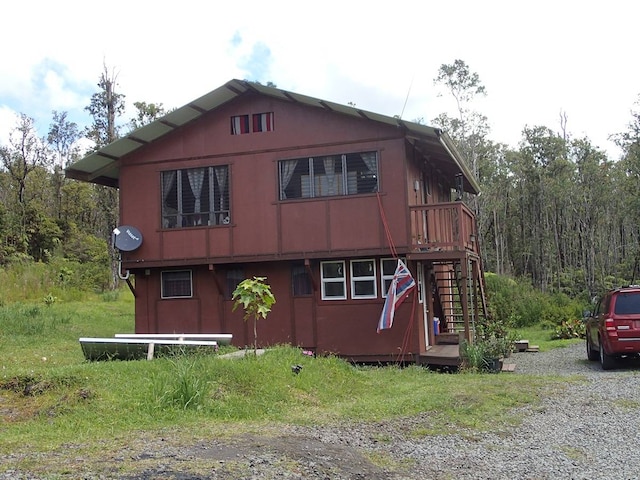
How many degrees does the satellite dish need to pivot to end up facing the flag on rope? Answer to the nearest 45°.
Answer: approximately 90° to its left

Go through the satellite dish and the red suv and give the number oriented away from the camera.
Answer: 1

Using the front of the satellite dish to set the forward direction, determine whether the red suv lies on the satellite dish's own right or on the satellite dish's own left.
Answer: on the satellite dish's own left

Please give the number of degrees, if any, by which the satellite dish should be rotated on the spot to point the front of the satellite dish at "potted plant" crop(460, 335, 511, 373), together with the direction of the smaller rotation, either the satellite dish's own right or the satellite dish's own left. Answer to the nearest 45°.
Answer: approximately 90° to the satellite dish's own left

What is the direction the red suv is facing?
away from the camera

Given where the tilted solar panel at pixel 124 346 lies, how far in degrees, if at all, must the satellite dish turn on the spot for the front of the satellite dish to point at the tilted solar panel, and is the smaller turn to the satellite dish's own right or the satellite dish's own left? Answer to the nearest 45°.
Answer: approximately 45° to the satellite dish's own left

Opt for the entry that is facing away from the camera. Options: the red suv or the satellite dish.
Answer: the red suv

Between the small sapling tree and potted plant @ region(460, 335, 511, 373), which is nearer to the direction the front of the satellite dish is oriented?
the small sapling tree

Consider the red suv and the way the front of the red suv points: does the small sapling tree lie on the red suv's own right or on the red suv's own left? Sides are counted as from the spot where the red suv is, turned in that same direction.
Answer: on the red suv's own left

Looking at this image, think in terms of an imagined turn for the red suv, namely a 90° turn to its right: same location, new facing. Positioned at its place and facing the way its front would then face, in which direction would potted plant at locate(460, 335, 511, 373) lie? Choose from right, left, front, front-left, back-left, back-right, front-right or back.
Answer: back

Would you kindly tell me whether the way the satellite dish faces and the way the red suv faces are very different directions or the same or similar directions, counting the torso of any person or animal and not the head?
very different directions

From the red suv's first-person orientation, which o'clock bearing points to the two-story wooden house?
The two-story wooden house is roughly at 9 o'clock from the red suv.
